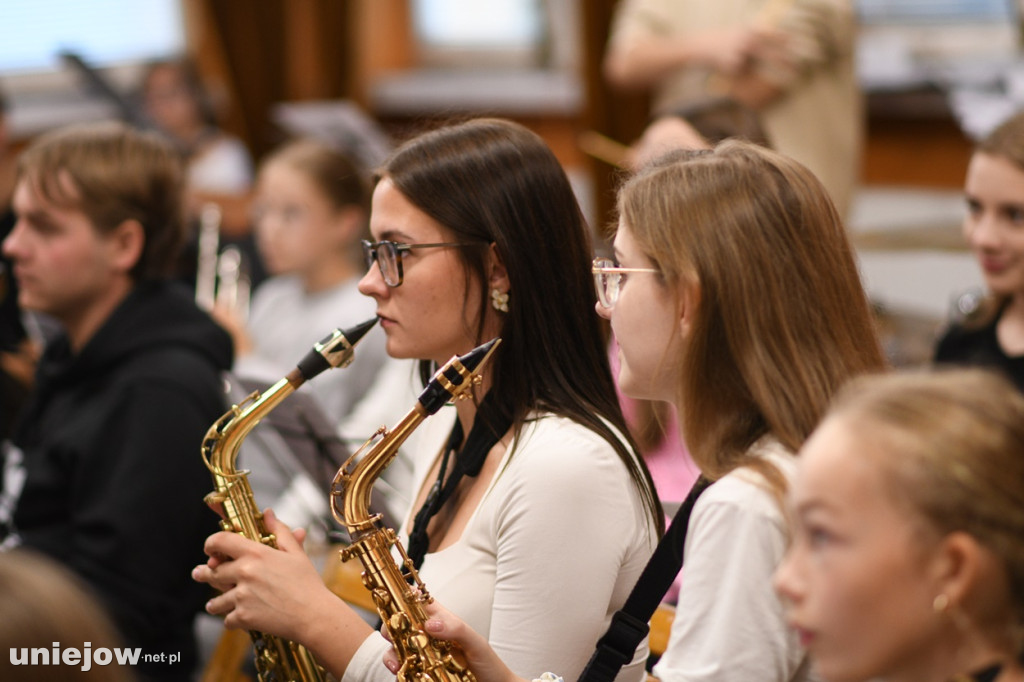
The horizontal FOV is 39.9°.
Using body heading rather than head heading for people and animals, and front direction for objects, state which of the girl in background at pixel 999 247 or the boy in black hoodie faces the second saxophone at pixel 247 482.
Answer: the girl in background

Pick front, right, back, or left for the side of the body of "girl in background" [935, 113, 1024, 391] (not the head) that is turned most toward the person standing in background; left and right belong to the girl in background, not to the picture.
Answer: right

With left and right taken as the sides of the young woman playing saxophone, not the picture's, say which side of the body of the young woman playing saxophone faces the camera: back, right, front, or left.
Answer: left

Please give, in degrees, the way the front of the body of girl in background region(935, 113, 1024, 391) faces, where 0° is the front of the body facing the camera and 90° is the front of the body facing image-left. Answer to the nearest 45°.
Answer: approximately 45°

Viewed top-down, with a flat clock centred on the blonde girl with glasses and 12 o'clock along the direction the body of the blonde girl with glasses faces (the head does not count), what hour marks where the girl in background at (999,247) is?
The girl in background is roughly at 4 o'clock from the blonde girl with glasses.

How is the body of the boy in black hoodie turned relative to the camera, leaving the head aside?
to the viewer's left

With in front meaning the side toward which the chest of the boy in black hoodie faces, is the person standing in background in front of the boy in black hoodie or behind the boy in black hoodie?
behind

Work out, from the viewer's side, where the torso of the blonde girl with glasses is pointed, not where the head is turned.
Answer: to the viewer's left

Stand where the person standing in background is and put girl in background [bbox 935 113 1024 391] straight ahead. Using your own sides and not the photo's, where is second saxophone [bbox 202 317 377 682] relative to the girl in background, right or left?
right

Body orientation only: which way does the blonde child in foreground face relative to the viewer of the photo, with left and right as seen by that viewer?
facing to the left of the viewer

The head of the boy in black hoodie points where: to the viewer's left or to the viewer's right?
to the viewer's left
